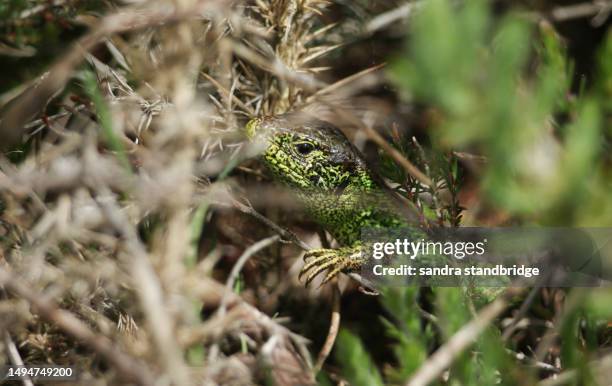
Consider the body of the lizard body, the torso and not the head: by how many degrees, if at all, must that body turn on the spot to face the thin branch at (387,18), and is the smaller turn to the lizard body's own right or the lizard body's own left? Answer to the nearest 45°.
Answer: approximately 90° to the lizard body's own right

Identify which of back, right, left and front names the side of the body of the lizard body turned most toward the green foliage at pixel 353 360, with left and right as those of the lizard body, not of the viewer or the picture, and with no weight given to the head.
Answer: left

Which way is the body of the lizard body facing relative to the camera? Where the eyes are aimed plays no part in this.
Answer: to the viewer's left

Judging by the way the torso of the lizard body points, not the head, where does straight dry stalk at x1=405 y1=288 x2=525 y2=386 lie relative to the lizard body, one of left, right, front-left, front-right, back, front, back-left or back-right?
left

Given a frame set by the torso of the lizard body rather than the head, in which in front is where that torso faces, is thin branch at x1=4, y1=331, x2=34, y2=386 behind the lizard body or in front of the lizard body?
in front
